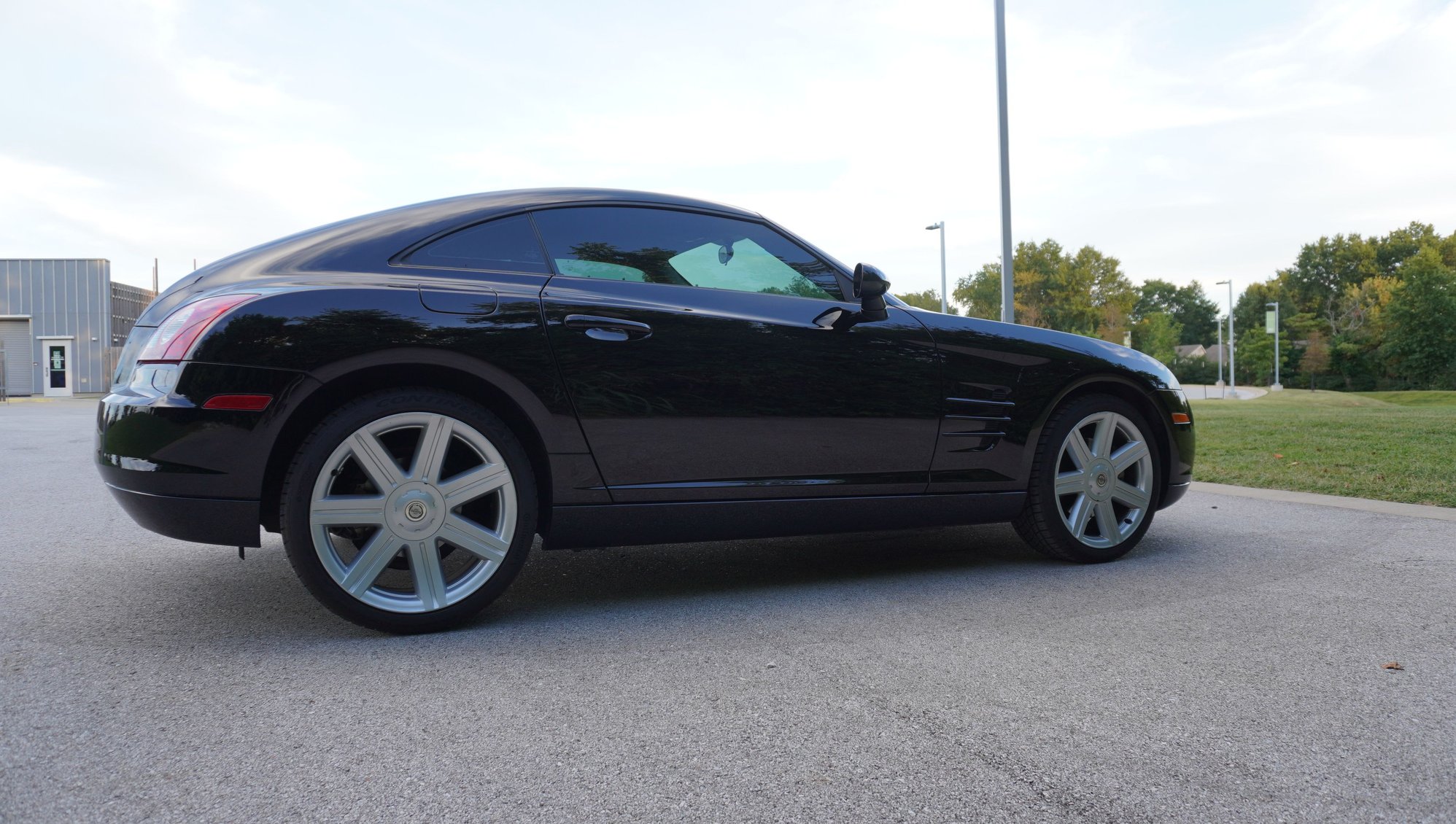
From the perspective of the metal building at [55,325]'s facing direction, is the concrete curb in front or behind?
in front

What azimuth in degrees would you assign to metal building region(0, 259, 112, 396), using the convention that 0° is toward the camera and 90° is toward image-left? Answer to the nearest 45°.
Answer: approximately 0°

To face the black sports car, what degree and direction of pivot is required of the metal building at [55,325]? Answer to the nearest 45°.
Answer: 0° — it already faces it

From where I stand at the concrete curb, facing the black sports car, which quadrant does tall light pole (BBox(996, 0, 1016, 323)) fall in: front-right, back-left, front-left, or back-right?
back-right
